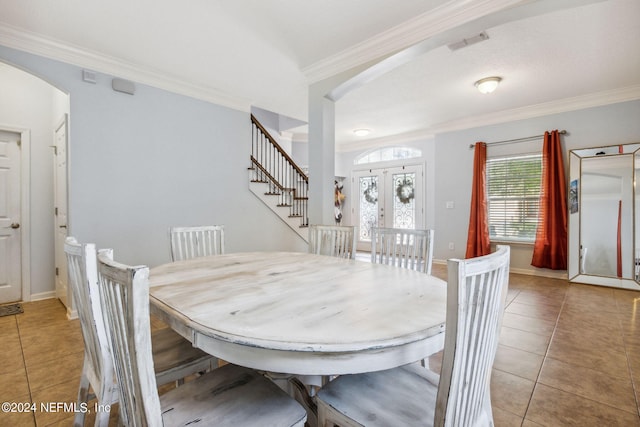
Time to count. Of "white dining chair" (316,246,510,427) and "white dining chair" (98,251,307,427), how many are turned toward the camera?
0

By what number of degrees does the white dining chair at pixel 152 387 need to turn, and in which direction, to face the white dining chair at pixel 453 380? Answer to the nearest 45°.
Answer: approximately 90° to its right

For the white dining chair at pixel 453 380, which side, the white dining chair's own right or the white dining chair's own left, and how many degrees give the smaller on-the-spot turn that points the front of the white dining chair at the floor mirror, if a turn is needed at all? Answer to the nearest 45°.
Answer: approximately 90° to the white dining chair's own right

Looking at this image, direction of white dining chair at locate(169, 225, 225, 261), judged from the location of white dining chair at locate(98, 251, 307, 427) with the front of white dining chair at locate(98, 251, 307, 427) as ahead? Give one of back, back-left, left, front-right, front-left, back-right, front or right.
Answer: front-left

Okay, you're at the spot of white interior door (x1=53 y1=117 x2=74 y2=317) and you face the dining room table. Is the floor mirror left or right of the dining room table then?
left

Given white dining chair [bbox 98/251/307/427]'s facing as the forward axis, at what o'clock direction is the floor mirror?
The floor mirror is roughly at 1 o'clock from the white dining chair.

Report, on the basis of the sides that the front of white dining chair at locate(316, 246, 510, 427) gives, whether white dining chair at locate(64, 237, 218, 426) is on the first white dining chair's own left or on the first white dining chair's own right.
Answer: on the first white dining chair's own left

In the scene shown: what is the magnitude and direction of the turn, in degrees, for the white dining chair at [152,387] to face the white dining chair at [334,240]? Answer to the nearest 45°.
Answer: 0° — it already faces it

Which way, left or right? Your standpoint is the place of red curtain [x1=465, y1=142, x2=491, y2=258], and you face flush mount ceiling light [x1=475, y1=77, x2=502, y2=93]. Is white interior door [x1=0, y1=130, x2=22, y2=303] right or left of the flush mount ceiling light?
right

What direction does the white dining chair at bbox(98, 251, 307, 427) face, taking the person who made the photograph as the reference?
facing away from the viewer and to the right of the viewer

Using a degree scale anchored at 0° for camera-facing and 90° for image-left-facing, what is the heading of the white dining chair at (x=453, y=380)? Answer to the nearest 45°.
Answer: approximately 135°
